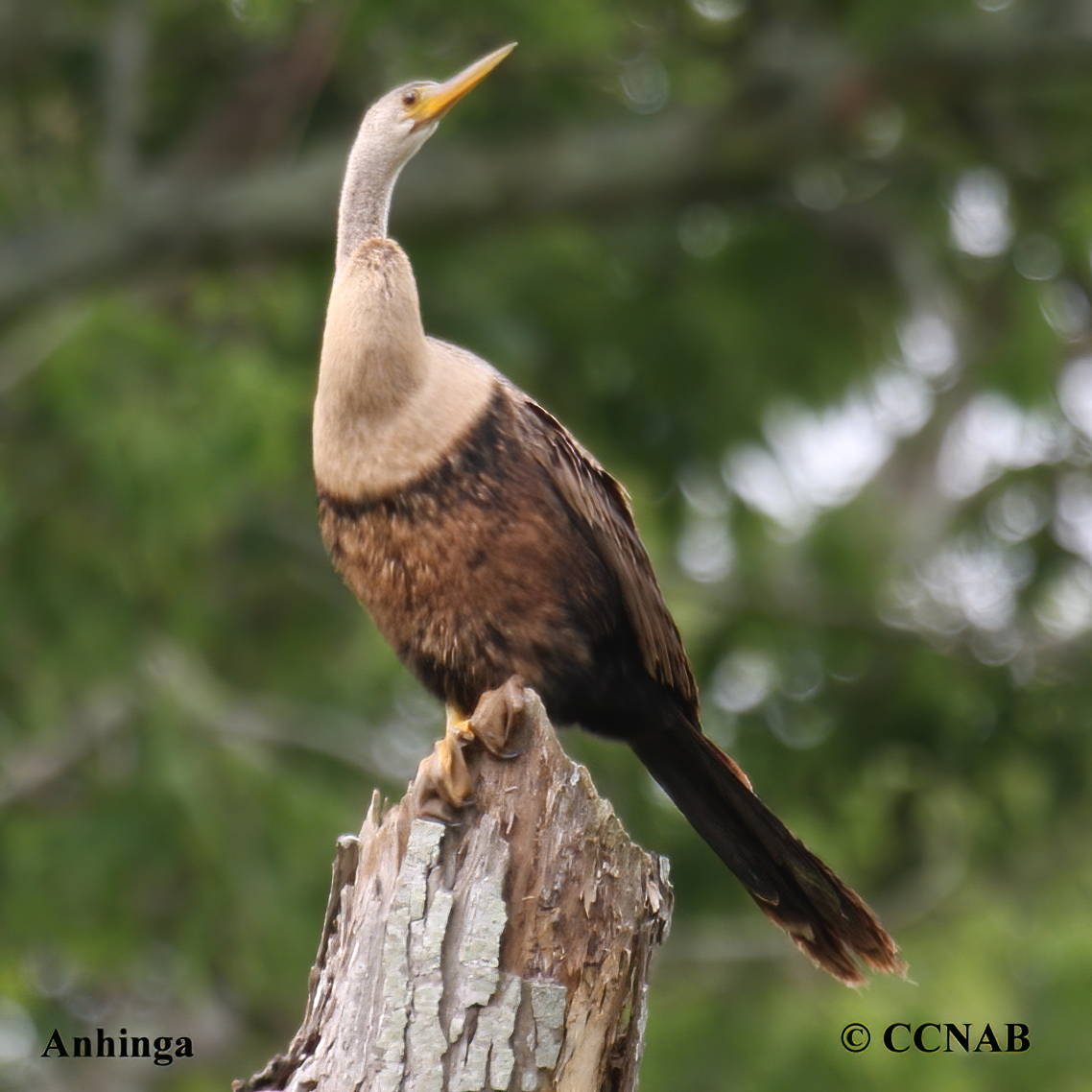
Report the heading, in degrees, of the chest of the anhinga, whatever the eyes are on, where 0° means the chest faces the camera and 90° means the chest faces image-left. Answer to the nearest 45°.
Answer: approximately 45°
